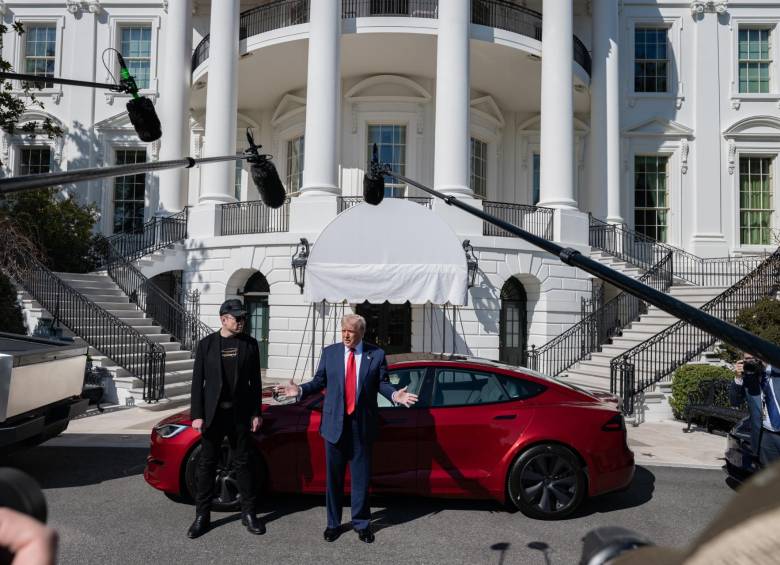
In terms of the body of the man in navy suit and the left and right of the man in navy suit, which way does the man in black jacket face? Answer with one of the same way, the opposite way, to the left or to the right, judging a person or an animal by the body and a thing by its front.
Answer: the same way

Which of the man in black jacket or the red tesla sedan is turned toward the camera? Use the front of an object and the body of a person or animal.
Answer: the man in black jacket

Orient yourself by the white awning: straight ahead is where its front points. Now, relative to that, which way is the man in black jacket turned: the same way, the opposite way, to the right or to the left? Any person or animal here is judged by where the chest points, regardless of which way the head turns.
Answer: the same way

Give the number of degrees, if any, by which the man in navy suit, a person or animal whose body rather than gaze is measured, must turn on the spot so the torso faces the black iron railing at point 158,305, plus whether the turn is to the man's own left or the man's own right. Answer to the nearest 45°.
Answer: approximately 135° to the man's own right

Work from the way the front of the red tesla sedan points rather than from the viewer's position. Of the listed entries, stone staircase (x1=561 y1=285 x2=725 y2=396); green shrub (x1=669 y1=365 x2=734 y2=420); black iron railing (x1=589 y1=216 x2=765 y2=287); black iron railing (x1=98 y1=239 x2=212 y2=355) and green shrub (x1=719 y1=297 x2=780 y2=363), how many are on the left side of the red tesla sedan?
0

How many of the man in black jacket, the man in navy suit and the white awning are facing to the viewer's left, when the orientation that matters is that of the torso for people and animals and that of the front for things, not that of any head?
0

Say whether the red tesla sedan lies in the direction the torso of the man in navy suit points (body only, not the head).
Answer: no

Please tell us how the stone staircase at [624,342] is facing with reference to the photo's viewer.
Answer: facing the viewer and to the left of the viewer

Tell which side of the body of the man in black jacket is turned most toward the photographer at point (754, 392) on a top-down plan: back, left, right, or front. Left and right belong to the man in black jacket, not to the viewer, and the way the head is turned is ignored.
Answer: left

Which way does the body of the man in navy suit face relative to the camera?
toward the camera

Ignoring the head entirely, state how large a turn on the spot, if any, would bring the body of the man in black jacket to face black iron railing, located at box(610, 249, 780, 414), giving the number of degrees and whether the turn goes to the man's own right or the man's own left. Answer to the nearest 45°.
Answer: approximately 135° to the man's own left

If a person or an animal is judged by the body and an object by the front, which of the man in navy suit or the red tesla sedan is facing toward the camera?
the man in navy suit

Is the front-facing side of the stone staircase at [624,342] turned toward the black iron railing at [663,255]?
no

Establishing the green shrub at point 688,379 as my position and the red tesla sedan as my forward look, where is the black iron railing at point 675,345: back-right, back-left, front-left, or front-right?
back-right

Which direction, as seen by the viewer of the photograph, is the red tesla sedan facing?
facing to the left of the viewer

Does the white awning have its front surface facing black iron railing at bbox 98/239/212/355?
no

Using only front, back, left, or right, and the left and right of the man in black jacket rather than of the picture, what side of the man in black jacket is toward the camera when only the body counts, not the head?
front

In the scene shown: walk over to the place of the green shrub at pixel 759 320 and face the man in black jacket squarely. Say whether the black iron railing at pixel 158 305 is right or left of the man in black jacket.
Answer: right

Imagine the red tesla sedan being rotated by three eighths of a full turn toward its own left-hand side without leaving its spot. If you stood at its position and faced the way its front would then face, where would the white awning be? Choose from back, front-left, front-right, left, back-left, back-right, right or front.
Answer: back-left

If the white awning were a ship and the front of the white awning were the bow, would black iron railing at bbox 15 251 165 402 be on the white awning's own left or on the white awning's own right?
on the white awning's own right
